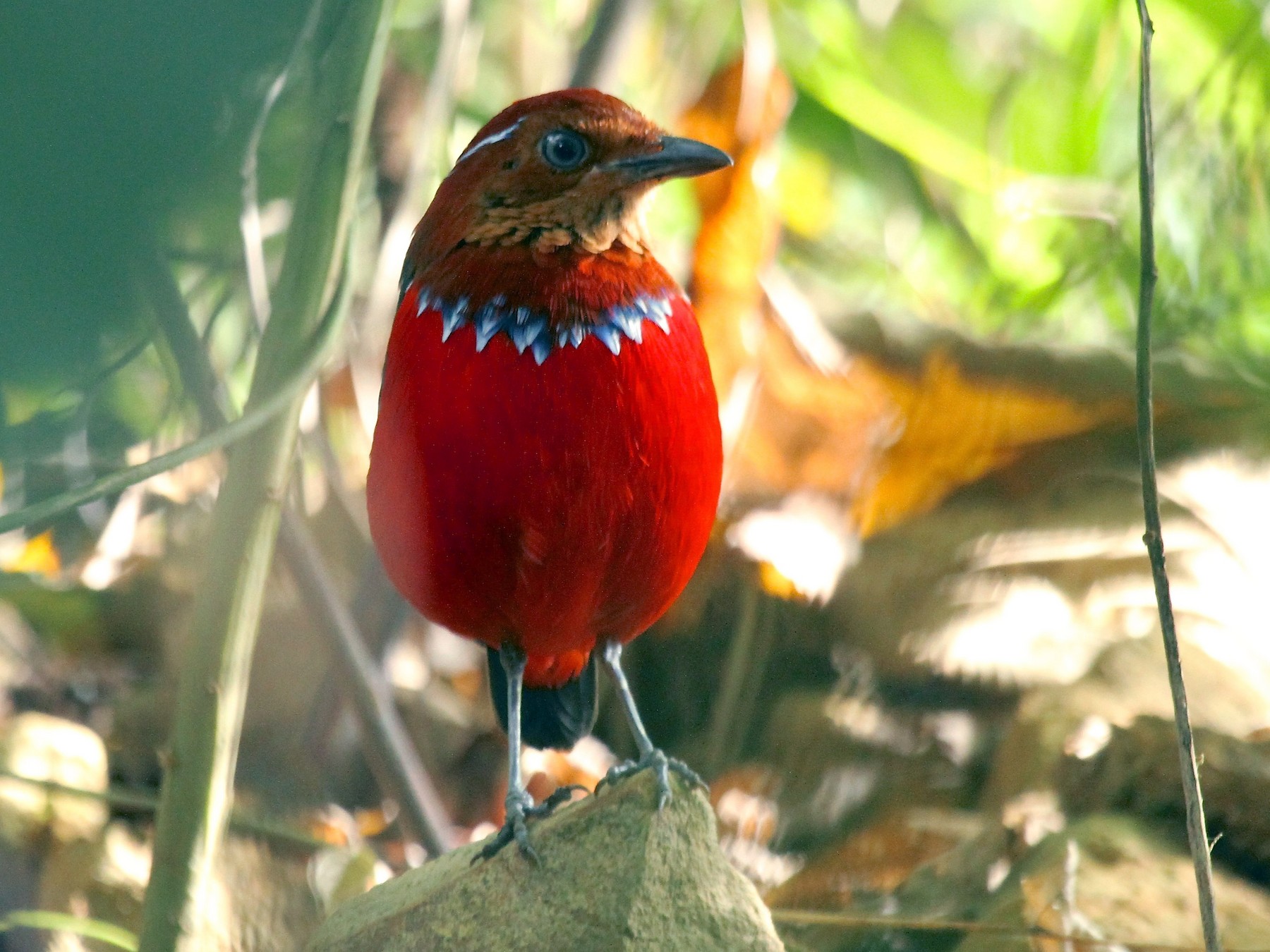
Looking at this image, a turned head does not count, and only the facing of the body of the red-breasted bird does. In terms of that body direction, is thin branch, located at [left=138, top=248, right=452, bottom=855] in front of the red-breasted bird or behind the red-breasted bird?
behind

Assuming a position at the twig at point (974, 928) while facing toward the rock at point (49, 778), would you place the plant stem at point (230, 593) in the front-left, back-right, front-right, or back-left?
front-left

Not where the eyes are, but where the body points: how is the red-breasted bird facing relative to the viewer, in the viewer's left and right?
facing the viewer

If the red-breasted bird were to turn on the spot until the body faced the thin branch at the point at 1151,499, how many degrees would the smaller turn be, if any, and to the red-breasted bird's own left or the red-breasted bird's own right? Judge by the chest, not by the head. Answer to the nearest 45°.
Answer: approximately 90° to the red-breasted bird's own left

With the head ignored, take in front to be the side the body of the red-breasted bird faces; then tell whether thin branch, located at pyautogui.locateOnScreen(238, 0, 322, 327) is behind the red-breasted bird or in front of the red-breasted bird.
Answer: in front

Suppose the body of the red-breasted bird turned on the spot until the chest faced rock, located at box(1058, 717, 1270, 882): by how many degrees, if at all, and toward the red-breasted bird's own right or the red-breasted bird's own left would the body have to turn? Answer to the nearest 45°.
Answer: approximately 135° to the red-breasted bird's own left
